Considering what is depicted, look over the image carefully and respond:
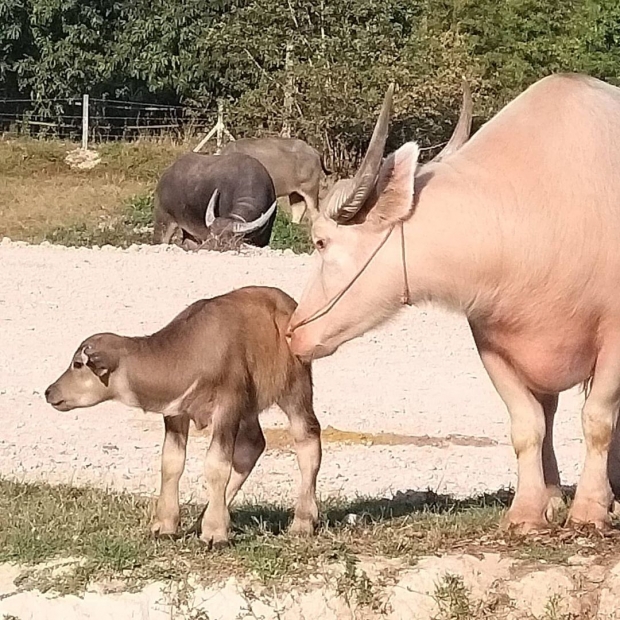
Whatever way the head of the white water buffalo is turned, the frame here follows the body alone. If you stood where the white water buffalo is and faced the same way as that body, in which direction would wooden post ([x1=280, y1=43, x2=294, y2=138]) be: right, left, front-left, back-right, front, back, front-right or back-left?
back-right

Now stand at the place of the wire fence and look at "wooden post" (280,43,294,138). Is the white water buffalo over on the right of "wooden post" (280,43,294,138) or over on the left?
right

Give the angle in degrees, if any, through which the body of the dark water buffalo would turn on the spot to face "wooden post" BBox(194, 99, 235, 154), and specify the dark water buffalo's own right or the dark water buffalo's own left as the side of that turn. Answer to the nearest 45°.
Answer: approximately 135° to the dark water buffalo's own left

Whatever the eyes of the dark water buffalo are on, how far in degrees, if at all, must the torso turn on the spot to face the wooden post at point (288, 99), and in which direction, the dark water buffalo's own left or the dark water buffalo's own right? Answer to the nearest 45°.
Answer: approximately 135° to the dark water buffalo's own left

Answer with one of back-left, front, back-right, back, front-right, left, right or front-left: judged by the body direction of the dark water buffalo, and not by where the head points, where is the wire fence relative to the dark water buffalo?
back-left

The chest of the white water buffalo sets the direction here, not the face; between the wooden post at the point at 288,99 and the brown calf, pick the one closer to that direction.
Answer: the brown calf

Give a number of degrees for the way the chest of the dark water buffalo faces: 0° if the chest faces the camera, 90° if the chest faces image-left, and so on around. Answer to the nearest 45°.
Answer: approximately 315°

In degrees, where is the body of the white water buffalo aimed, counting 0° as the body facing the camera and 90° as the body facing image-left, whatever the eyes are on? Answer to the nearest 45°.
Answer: approximately 45°
